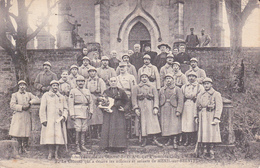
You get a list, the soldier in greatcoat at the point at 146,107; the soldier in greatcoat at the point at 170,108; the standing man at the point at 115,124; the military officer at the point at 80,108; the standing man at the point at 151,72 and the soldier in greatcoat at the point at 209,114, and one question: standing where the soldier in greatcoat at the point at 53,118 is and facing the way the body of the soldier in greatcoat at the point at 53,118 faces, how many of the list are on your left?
6

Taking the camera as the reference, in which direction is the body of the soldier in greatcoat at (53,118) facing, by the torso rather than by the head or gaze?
toward the camera

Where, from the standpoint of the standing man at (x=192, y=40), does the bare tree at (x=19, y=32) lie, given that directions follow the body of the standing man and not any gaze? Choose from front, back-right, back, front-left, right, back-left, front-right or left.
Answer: front-right

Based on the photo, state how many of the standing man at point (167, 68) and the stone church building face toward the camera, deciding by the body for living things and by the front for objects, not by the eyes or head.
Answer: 2

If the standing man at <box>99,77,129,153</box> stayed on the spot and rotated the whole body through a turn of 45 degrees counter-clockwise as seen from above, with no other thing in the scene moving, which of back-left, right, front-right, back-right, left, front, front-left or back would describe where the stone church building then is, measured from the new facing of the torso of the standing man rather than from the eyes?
back-left

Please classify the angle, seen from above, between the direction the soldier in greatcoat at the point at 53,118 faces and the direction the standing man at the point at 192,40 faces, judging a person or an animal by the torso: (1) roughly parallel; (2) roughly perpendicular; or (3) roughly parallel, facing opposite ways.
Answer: roughly parallel

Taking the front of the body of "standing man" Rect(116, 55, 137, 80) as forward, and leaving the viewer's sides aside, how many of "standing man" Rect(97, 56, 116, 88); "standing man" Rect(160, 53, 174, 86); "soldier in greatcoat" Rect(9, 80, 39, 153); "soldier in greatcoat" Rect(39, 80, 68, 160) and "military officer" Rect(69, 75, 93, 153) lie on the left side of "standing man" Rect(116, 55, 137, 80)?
1

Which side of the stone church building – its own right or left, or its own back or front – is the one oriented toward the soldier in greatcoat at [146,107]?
front

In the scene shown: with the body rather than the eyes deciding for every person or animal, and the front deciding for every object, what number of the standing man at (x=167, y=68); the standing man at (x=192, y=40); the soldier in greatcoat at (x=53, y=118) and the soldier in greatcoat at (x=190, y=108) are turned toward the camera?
4

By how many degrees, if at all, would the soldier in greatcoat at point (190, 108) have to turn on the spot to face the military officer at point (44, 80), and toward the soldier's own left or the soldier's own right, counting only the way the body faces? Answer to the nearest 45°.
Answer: approximately 90° to the soldier's own right

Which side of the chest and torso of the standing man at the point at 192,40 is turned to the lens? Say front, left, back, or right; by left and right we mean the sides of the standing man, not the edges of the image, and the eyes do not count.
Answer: front

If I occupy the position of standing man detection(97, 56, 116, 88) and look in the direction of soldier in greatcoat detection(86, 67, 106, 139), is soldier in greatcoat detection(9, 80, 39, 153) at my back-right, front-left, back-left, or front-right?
front-right

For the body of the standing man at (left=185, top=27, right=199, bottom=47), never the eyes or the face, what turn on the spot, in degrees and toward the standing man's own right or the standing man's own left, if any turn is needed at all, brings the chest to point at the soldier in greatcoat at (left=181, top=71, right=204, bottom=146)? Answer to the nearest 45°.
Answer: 0° — they already face them

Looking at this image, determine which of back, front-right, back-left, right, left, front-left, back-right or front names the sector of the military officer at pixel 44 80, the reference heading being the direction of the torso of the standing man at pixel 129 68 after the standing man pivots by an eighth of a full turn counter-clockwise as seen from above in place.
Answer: back-right

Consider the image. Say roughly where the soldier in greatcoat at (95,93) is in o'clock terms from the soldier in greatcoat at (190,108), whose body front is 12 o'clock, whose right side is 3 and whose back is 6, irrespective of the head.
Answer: the soldier in greatcoat at (95,93) is roughly at 3 o'clock from the soldier in greatcoat at (190,108).
